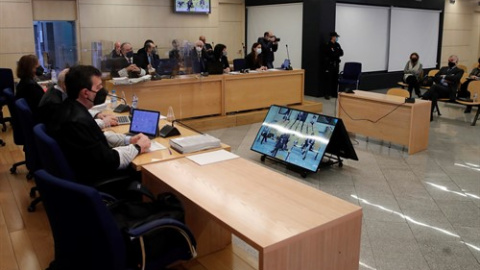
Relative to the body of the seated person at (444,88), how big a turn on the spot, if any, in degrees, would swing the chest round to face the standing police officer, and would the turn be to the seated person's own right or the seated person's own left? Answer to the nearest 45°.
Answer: approximately 90° to the seated person's own right

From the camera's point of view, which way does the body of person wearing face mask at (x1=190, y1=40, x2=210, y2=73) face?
toward the camera

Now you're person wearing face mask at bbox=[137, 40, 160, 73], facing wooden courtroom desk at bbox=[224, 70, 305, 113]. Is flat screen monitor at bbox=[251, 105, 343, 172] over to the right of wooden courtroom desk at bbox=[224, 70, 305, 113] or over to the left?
right

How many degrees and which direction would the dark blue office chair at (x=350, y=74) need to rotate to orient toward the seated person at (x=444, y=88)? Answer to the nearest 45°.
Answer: approximately 90° to its left

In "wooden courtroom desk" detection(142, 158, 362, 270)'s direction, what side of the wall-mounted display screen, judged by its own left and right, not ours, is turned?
front

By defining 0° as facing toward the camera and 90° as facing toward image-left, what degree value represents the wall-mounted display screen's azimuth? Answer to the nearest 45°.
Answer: approximately 0°

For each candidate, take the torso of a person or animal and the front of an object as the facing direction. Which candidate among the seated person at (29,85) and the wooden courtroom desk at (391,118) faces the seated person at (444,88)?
the seated person at (29,85)

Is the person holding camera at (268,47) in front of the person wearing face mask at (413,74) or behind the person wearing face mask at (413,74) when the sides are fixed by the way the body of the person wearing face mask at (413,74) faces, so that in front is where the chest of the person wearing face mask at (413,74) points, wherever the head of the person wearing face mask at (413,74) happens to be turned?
in front

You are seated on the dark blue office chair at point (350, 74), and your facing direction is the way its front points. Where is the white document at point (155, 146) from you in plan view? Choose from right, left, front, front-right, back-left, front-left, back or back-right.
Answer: front-left

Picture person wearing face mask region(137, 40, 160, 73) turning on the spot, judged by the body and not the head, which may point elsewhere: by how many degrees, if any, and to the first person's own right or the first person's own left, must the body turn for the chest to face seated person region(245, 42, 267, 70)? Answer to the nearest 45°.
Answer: approximately 45° to the first person's own left

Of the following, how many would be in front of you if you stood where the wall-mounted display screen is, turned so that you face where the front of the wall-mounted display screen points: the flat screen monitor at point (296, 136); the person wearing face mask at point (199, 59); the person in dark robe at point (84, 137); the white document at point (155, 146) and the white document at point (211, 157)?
5

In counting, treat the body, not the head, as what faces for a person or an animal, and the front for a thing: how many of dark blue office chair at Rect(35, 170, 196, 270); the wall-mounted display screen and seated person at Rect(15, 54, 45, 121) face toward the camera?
1

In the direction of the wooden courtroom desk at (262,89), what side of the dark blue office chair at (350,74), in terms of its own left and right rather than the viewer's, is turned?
front

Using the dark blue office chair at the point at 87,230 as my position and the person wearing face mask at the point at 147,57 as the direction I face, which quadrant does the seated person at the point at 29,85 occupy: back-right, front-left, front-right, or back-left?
front-left

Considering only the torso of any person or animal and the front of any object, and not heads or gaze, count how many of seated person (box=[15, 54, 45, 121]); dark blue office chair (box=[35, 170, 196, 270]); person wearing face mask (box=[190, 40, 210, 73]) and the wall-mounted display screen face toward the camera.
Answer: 2

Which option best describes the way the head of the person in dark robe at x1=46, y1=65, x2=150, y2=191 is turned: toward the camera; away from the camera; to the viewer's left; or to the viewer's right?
to the viewer's right

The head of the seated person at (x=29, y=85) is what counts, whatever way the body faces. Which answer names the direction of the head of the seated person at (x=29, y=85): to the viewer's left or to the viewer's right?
to the viewer's right
